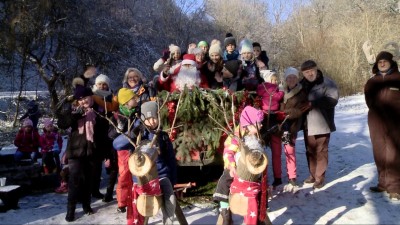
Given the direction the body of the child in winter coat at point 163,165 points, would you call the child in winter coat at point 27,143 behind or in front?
behind

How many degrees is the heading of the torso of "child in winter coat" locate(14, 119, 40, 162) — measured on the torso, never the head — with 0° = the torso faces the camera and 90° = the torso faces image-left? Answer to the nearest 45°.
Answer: approximately 0°

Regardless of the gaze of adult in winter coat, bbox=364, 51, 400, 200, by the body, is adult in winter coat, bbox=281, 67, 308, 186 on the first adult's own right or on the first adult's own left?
on the first adult's own right

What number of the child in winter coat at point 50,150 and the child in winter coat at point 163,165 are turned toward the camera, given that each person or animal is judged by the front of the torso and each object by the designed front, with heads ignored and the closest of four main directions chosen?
2

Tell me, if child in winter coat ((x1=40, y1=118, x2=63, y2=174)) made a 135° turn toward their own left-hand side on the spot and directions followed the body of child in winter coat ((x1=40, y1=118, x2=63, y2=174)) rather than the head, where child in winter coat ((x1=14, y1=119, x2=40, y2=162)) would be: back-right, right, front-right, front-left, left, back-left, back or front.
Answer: left
